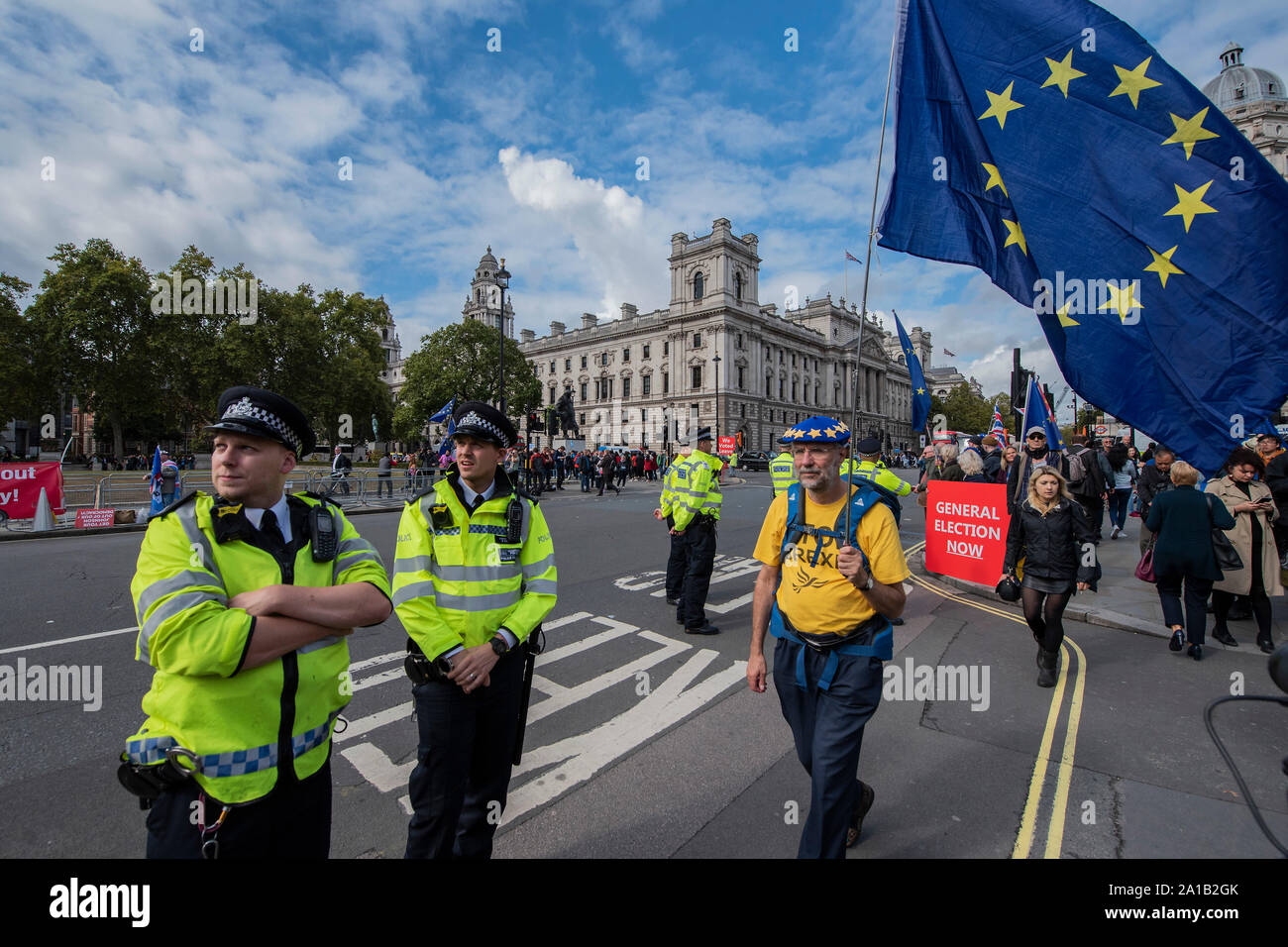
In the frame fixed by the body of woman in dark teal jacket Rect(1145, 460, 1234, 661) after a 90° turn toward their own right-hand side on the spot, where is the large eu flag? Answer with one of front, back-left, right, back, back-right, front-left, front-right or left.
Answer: right

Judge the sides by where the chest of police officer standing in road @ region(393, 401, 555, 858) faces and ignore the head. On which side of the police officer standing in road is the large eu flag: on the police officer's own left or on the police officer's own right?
on the police officer's own left

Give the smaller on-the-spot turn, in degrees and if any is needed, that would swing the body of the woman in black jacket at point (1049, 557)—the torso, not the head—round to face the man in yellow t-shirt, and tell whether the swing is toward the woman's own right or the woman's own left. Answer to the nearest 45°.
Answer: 0° — they already face them

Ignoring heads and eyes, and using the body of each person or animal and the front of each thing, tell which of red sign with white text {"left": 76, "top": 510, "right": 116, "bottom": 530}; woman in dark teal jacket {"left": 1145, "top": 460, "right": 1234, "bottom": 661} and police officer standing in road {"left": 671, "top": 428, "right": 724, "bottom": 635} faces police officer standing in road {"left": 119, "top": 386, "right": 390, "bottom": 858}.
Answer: the red sign with white text

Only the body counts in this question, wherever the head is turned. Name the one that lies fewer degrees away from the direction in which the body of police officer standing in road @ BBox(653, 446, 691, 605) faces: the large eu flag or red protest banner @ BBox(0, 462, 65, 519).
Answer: the red protest banner

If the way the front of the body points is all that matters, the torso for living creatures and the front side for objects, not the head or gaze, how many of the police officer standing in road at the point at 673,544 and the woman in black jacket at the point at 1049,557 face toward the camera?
1

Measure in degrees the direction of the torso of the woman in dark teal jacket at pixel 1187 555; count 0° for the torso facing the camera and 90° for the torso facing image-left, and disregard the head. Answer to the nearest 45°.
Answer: approximately 180°
